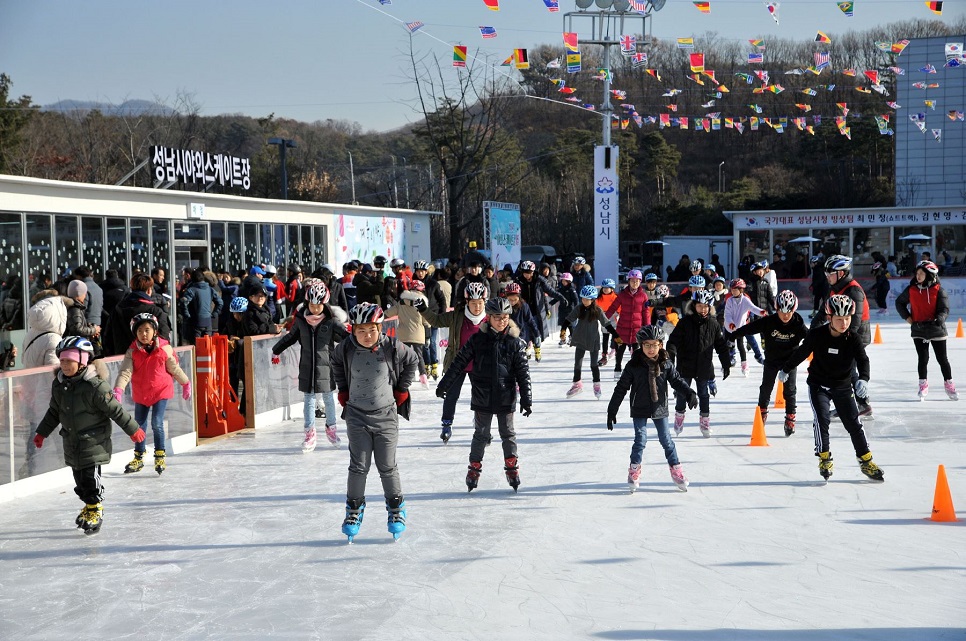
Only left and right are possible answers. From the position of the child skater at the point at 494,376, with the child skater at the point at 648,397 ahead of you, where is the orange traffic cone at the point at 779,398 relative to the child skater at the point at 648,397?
left

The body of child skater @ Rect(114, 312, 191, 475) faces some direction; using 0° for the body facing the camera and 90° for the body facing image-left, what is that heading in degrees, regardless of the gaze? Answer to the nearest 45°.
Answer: approximately 0°

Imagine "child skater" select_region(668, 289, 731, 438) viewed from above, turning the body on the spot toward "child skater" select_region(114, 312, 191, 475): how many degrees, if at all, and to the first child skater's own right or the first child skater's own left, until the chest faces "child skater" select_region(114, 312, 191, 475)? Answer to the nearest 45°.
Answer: approximately 45° to the first child skater's own right

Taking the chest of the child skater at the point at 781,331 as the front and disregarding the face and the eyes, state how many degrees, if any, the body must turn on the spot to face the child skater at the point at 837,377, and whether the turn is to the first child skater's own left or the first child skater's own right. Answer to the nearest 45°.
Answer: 0° — they already face them

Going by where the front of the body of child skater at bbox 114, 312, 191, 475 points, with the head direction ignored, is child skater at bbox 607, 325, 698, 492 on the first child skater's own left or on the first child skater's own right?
on the first child skater's own left

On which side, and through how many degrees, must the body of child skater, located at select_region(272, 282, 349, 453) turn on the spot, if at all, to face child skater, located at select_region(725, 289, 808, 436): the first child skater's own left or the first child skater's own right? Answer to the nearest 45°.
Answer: approximately 90° to the first child skater's own left

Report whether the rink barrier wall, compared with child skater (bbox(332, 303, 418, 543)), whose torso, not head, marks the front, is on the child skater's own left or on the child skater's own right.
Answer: on the child skater's own right

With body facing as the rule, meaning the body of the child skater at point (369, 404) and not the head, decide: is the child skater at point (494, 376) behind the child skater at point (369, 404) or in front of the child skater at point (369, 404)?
behind

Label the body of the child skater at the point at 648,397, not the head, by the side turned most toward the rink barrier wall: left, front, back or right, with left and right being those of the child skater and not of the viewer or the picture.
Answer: right

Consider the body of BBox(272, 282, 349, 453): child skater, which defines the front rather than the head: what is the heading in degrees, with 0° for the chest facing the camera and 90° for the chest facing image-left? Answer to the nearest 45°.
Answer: approximately 0°

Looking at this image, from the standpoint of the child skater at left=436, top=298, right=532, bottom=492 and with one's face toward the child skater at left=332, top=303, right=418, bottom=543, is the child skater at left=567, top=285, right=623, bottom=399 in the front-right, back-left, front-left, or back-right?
back-right

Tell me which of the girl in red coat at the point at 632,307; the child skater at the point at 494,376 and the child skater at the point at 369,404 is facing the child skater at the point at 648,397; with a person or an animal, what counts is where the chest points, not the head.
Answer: the girl in red coat
